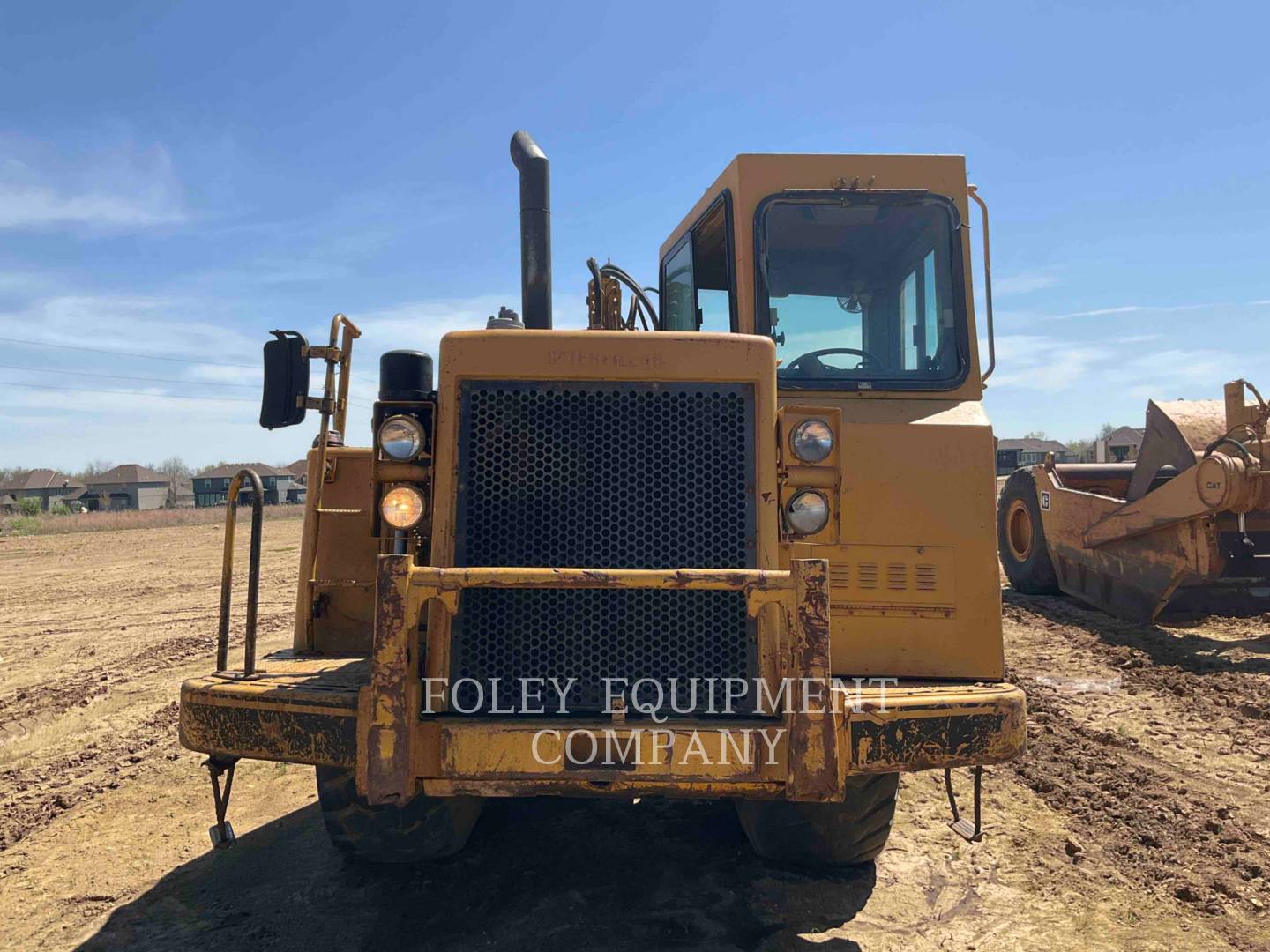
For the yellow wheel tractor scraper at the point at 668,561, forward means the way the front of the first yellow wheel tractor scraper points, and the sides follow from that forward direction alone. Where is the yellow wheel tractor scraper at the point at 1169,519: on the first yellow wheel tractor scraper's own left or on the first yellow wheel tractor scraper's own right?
on the first yellow wheel tractor scraper's own left

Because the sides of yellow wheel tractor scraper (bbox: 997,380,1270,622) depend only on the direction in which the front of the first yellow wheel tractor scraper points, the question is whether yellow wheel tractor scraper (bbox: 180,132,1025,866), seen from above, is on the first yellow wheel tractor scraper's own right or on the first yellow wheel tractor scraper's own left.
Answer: on the first yellow wheel tractor scraper's own right

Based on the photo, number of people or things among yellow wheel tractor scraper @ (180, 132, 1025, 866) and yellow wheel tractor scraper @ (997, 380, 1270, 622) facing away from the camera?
0

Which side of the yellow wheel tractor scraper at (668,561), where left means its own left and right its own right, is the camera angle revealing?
front

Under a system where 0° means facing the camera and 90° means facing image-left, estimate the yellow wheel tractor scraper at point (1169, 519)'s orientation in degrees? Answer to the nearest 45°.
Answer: approximately 315°
